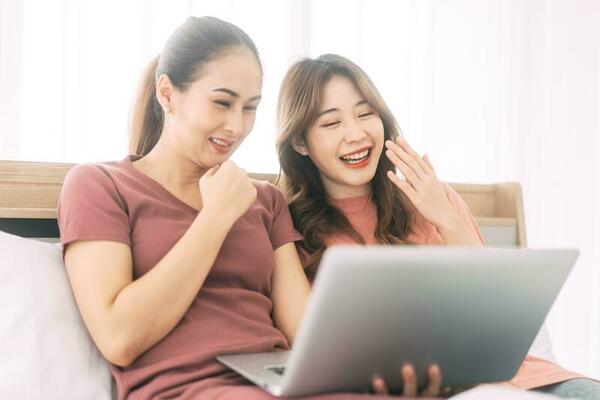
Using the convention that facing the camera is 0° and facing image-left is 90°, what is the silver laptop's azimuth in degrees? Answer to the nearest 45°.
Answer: approximately 135°

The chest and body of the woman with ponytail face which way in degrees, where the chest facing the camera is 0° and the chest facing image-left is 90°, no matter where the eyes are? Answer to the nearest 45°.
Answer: approximately 315°

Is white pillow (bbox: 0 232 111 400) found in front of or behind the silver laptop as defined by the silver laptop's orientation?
in front

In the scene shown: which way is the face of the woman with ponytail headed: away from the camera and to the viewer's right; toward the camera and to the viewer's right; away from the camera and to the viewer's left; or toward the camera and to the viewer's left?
toward the camera and to the viewer's right

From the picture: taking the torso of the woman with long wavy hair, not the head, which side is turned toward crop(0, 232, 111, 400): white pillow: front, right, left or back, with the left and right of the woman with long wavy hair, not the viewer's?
right
